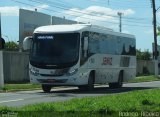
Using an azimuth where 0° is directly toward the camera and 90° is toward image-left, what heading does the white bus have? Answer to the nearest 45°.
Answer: approximately 45°
